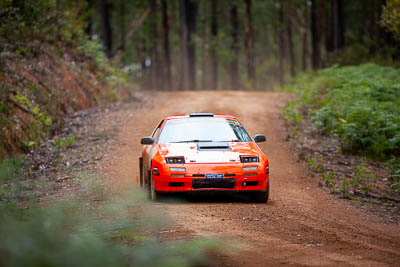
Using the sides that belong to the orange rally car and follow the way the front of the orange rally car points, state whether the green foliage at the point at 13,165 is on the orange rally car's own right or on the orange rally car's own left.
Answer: on the orange rally car's own right

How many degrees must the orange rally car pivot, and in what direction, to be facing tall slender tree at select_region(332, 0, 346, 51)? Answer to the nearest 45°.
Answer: approximately 180°

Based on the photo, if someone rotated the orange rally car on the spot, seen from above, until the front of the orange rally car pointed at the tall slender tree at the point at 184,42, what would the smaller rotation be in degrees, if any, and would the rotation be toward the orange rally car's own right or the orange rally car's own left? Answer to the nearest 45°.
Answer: approximately 180°

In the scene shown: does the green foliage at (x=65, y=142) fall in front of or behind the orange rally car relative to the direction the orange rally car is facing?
behind

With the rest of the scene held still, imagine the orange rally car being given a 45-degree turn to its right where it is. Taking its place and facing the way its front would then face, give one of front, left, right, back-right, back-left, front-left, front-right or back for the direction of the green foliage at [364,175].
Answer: back

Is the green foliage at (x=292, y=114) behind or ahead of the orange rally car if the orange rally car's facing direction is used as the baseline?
behind

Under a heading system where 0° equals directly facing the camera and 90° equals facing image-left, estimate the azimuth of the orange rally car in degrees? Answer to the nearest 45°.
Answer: approximately 0°
